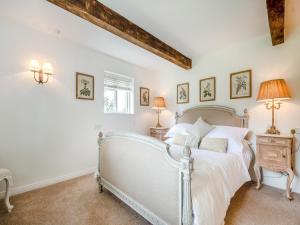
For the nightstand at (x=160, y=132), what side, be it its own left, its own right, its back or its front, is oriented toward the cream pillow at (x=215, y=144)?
left

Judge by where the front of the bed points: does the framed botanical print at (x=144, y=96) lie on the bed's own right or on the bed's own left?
on the bed's own right

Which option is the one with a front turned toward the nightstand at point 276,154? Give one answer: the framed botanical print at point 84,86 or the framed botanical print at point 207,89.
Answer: the framed botanical print at point 84,86

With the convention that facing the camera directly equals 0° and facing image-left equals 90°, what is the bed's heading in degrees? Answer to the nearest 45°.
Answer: approximately 45°

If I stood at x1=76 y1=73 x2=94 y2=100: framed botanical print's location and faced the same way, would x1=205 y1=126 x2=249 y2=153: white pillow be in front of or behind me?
in front

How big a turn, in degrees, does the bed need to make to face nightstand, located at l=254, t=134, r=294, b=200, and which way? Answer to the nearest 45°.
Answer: approximately 180°

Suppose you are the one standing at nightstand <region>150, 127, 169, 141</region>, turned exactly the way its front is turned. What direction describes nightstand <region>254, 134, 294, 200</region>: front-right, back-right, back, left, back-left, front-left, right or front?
left
